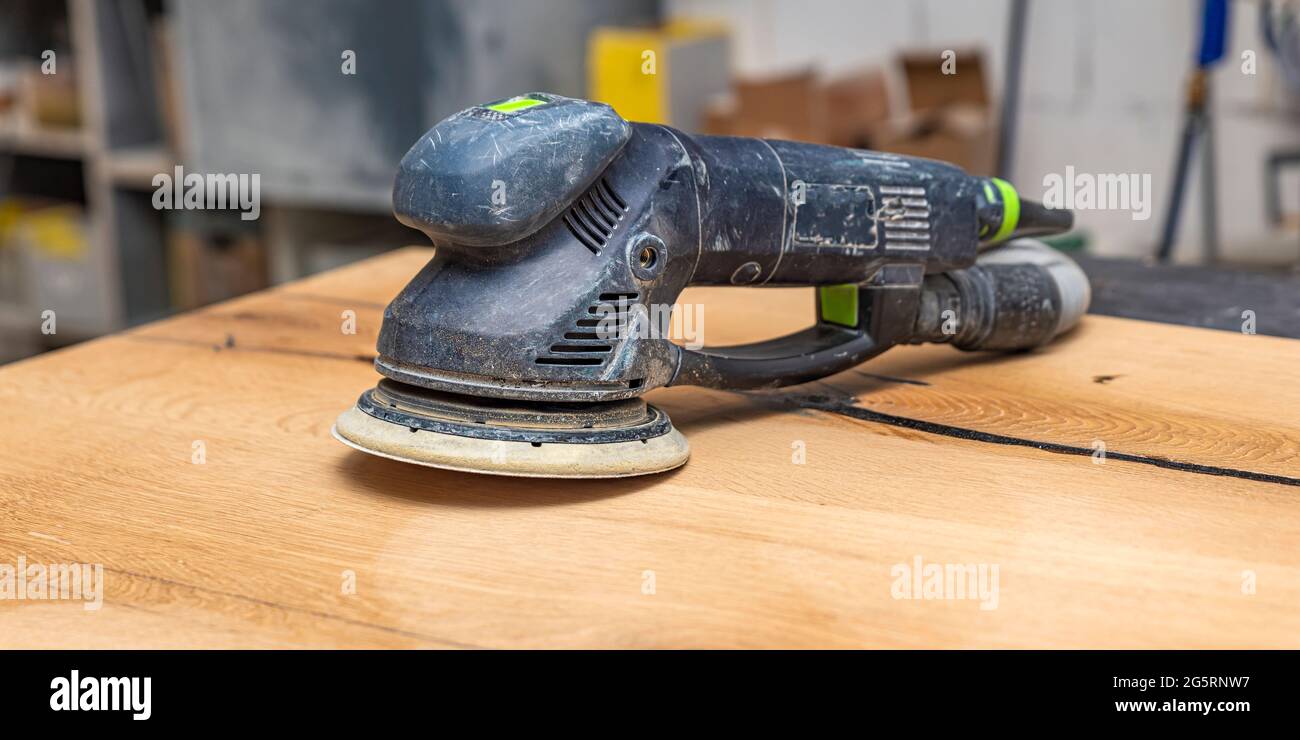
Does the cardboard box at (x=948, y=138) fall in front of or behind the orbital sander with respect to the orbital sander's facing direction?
behind

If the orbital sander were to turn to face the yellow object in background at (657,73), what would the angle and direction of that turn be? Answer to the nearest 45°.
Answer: approximately 135° to its right

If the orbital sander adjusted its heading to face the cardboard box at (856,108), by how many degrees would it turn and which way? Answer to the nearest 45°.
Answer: approximately 135° to its right

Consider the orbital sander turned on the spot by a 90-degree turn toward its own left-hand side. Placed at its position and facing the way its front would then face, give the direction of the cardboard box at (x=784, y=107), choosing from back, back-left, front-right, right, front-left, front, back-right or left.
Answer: back-left

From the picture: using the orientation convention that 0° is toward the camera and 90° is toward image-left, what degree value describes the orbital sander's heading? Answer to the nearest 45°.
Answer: approximately 45°

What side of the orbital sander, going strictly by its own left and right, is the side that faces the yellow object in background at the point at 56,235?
right

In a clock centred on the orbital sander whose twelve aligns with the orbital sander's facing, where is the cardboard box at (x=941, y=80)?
The cardboard box is roughly at 5 o'clock from the orbital sander.
